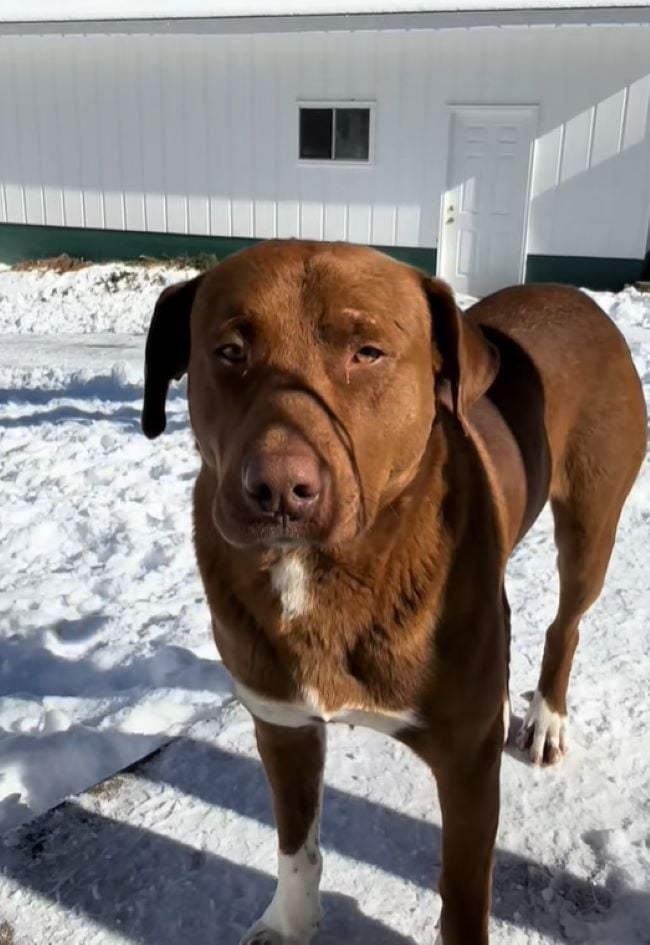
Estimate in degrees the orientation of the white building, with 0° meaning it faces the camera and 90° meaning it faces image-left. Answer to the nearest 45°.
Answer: approximately 0°

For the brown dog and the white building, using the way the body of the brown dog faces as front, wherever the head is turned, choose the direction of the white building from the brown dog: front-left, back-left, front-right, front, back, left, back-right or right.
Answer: back-right

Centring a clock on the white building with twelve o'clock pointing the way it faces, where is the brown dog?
The brown dog is roughly at 12 o'clock from the white building.
